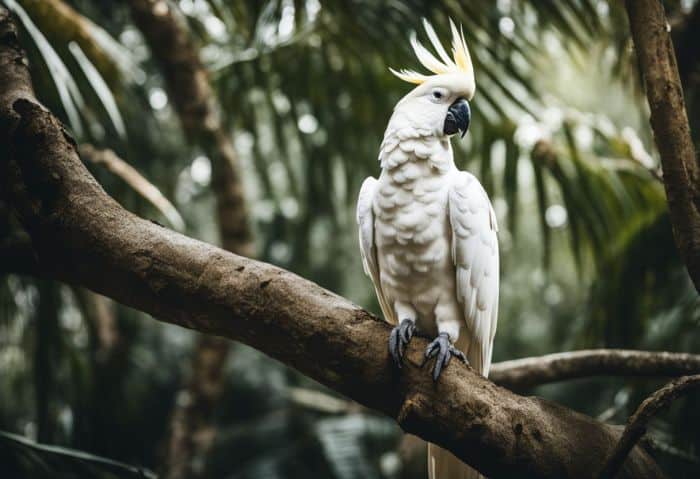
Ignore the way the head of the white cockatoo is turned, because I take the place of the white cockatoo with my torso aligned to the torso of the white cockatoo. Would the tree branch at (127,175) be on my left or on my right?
on my right

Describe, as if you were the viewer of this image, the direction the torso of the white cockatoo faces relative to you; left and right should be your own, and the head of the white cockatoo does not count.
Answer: facing the viewer

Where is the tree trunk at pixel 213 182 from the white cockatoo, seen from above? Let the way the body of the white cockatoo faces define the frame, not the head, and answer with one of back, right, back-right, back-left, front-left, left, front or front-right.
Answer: back-right
